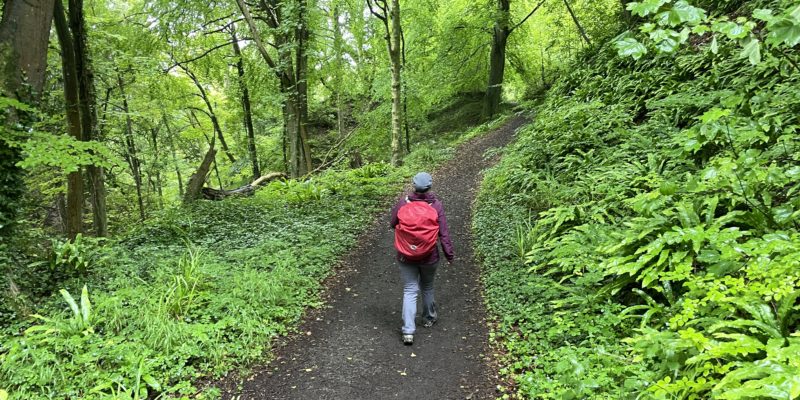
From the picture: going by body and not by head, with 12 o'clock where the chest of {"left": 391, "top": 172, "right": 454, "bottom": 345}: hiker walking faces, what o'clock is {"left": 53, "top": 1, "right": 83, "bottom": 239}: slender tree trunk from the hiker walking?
The slender tree trunk is roughly at 10 o'clock from the hiker walking.

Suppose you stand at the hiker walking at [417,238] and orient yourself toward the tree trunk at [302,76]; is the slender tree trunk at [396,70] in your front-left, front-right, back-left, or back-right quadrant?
front-right

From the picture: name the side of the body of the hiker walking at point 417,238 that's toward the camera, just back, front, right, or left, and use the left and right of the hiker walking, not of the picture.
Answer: back

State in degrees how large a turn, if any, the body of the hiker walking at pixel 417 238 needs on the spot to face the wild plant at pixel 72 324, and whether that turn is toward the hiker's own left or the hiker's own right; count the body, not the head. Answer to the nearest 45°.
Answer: approximately 90° to the hiker's own left

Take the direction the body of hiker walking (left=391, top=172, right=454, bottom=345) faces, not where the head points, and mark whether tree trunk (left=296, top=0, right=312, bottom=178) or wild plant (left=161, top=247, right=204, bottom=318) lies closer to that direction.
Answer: the tree trunk

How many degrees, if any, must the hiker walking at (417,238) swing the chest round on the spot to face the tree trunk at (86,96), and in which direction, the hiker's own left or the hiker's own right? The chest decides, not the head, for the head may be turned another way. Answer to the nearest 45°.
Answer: approximately 45° to the hiker's own left

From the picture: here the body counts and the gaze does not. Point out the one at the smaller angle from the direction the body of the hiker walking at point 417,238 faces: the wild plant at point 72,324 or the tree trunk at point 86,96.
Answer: the tree trunk

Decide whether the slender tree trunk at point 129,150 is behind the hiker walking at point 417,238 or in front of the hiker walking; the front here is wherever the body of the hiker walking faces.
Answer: in front

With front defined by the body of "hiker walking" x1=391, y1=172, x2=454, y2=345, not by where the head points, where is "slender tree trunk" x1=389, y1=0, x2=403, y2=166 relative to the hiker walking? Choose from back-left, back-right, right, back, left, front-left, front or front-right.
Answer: front

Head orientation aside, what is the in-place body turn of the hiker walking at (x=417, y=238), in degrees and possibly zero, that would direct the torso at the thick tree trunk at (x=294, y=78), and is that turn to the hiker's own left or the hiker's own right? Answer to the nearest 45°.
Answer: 0° — they already face it

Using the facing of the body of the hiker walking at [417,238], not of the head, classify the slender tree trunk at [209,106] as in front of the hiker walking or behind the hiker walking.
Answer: in front

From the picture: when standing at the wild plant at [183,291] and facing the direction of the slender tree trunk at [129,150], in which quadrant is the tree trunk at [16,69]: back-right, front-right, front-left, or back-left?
front-left

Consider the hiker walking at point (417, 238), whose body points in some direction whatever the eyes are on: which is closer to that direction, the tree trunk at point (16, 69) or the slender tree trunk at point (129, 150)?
the slender tree trunk

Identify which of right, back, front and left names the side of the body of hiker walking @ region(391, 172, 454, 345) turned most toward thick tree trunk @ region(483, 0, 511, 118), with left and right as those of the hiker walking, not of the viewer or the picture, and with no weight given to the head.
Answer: front

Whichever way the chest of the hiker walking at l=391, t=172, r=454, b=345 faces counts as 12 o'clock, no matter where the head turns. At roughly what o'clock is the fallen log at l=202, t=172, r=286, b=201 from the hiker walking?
The fallen log is roughly at 11 o'clock from the hiker walking.

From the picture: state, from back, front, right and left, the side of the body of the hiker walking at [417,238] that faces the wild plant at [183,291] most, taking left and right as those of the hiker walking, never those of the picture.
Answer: left
